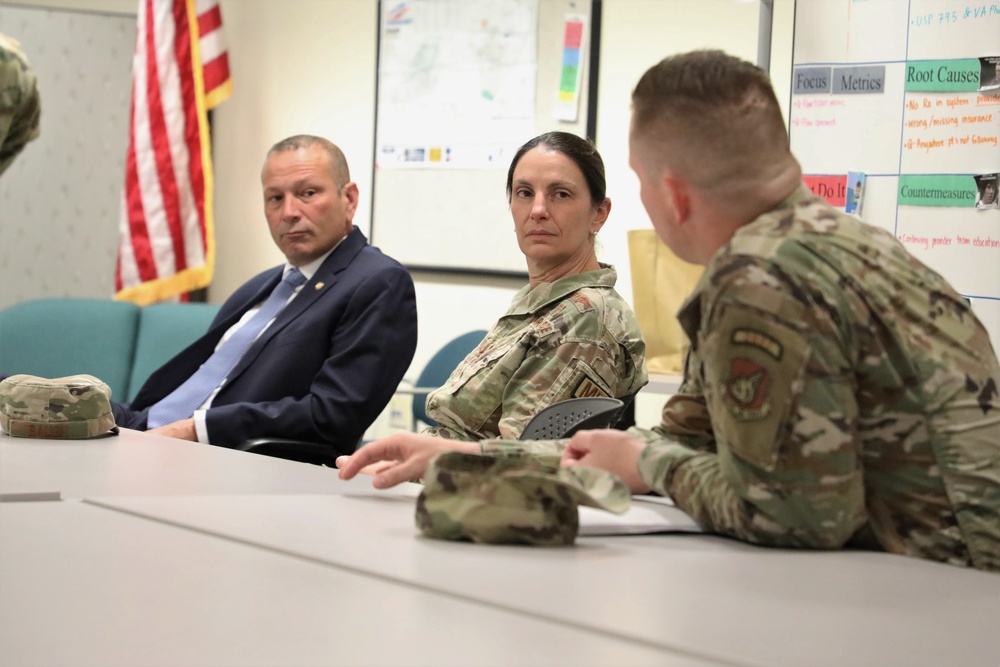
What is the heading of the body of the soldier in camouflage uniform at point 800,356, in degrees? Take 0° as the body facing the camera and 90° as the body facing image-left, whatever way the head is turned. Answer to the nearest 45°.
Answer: approximately 135°

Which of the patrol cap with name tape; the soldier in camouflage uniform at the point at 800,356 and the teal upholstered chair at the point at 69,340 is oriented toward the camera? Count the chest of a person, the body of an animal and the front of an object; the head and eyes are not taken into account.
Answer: the teal upholstered chair

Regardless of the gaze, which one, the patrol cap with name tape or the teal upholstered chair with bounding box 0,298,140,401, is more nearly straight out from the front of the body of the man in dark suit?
the patrol cap with name tape

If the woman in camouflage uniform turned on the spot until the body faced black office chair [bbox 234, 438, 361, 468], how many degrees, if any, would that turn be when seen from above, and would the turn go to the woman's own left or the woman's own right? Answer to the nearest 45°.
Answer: approximately 90° to the woman's own right

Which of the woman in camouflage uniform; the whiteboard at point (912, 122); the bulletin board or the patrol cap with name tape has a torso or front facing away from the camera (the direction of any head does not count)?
the patrol cap with name tape

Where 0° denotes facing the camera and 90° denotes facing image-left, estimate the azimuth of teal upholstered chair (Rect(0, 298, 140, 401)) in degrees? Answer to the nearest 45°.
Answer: approximately 0°

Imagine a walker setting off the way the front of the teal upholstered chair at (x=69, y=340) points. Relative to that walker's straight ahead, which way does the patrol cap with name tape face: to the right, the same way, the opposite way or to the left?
the opposite way

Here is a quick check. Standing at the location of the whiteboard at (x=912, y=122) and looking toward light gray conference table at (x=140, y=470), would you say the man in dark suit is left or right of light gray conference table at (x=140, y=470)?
right

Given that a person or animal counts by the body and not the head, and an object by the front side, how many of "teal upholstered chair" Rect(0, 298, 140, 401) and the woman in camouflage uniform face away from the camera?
0

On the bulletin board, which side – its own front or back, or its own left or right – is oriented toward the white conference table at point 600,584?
front

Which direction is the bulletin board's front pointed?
toward the camera

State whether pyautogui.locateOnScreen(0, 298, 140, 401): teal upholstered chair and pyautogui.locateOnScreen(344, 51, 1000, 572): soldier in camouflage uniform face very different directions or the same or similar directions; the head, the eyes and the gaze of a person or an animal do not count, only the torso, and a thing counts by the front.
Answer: very different directions

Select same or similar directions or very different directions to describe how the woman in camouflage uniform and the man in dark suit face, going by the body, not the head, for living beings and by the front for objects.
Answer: same or similar directions

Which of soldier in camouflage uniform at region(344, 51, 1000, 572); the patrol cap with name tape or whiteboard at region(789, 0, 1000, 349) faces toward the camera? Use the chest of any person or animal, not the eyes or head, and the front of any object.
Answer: the whiteboard

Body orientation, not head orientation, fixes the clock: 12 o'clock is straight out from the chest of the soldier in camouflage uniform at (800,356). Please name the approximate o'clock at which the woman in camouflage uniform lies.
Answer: The woman in camouflage uniform is roughly at 1 o'clock from the soldier in camouflage uniform.
